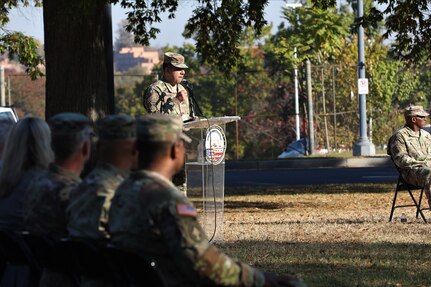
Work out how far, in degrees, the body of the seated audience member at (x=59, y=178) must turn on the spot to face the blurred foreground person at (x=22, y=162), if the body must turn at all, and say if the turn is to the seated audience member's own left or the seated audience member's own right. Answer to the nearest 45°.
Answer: approximately 90° to the seated audience member's own left

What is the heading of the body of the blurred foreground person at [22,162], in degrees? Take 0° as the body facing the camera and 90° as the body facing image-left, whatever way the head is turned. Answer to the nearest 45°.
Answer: approximately 225°

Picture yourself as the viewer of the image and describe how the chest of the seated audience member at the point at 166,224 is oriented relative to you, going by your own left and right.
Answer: facing away from the viewer and to the right of the viewer

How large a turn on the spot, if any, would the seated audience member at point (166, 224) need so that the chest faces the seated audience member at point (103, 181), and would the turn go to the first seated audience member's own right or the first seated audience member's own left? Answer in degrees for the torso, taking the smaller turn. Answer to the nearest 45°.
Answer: approximately 90° to the first seated audience member's own left

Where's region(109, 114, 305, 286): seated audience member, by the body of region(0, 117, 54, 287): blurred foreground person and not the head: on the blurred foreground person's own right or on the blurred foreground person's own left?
on the blurred foreground person's own right

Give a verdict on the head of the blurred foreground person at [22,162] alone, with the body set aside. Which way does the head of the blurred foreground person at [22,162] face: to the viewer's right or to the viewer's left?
to the viewer's right

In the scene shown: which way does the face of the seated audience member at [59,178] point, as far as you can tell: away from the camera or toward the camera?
away from the camera
